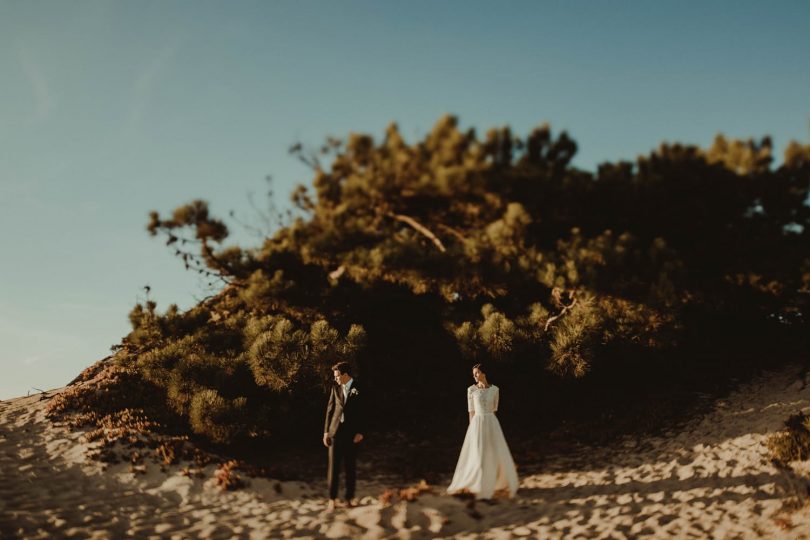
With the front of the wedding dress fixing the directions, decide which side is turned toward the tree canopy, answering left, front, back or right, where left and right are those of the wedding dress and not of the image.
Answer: back

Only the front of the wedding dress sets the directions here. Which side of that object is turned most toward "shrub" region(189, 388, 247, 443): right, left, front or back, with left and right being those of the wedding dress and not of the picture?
right

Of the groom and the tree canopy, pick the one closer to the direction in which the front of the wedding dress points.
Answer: the groom

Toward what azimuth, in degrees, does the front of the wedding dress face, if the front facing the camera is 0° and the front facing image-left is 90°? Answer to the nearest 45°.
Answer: approximately 0°

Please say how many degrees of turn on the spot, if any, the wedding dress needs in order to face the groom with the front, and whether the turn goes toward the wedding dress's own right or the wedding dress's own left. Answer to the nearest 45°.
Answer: approximately 45° to the wedding dress's own right
